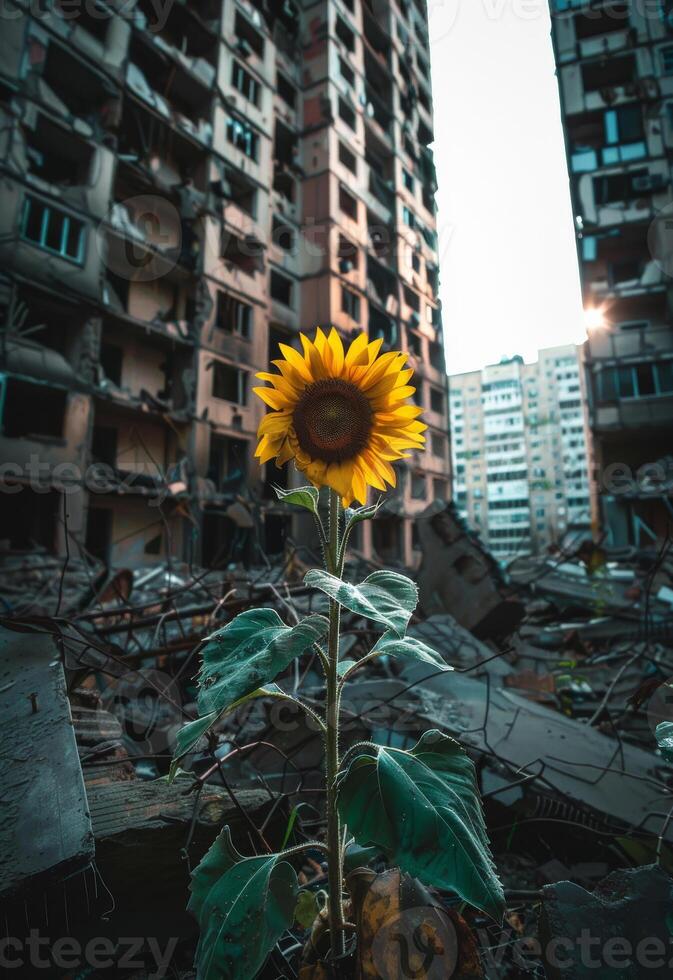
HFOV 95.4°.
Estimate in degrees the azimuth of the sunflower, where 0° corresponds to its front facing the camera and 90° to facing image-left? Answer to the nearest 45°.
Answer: approximately 0°

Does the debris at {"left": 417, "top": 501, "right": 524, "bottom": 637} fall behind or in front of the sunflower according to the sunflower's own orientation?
behind

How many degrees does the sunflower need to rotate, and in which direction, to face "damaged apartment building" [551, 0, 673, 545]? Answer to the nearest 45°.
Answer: approximately 135° to its left
